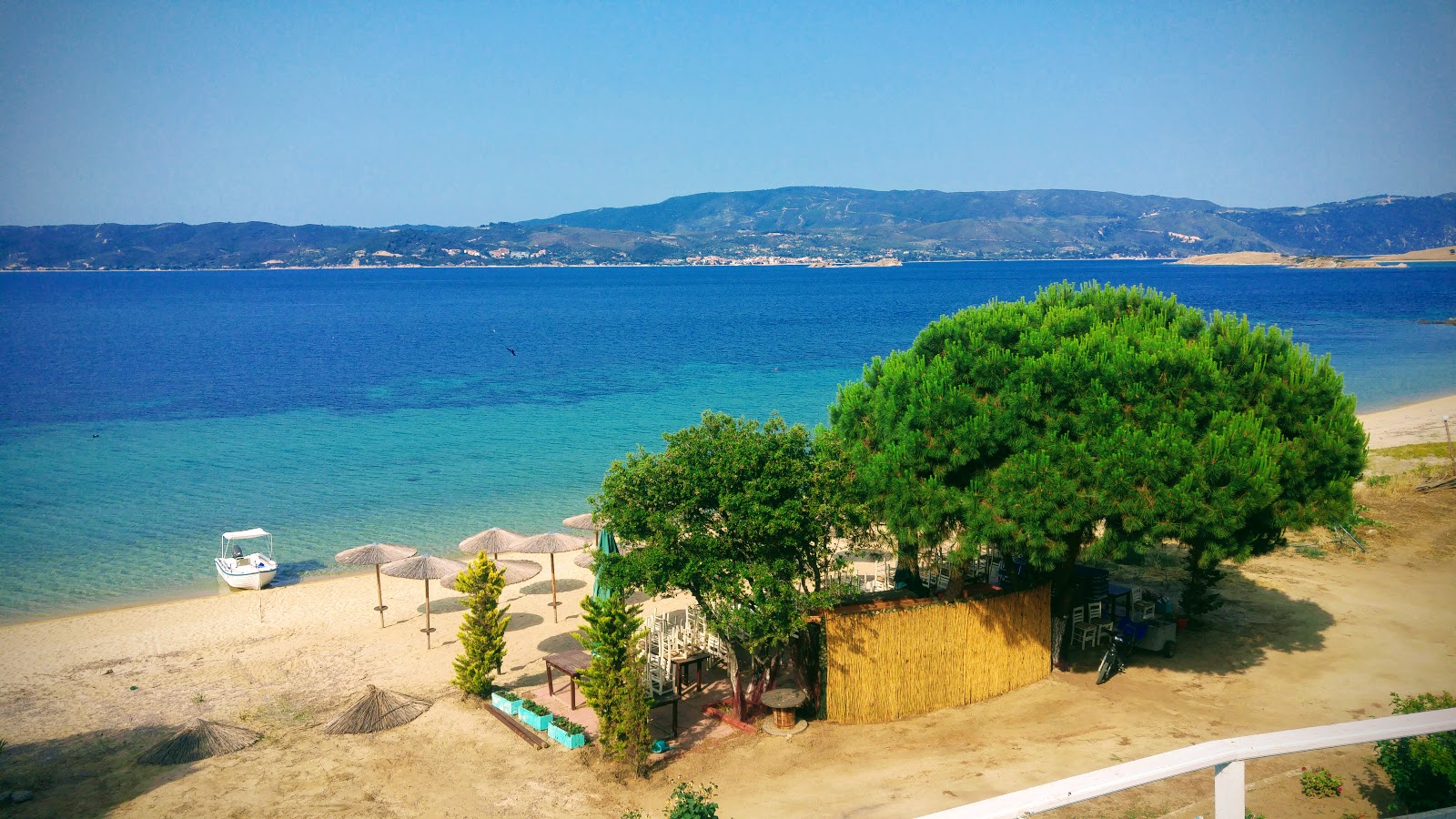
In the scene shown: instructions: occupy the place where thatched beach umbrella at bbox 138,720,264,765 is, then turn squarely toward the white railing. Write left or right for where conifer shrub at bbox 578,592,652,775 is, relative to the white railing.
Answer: left

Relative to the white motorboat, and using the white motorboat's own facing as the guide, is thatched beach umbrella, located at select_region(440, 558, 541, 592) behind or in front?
in front

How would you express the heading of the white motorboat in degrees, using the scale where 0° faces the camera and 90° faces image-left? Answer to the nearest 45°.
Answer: approximately 315°

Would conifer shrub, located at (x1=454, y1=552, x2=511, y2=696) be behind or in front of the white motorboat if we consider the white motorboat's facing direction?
in front

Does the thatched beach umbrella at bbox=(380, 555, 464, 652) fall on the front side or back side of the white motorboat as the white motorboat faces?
on the front side
